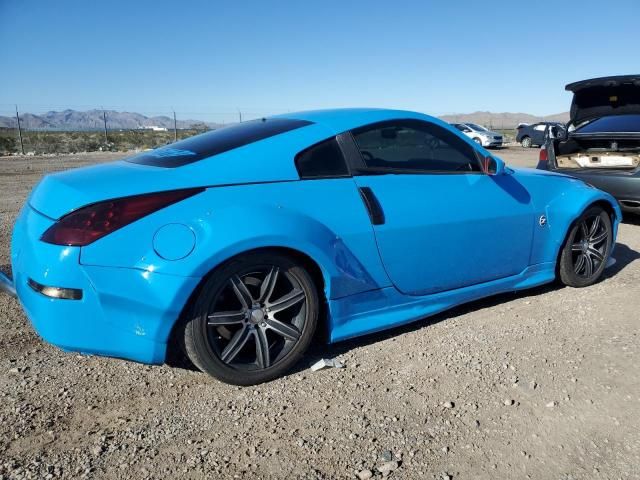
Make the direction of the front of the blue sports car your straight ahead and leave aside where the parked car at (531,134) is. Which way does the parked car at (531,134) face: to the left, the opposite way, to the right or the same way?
the opposite way

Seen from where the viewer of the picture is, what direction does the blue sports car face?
facing away from the viewer and to the right of the viewer

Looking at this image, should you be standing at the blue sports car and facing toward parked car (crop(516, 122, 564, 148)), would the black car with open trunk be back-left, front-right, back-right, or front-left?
front-right

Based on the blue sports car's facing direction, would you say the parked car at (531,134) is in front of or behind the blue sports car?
in front

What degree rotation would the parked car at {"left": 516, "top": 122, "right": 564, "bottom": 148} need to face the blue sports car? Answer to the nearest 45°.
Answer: approximately 90° to its right

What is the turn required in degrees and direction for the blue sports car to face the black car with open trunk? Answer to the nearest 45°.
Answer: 0° — it already faces it
